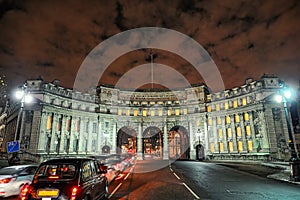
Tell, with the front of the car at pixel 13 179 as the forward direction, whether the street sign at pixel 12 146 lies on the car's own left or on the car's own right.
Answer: on the car's own left

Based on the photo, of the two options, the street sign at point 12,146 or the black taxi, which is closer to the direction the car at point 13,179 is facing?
the street sign

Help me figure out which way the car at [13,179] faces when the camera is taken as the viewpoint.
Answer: facing away from the viewer and to the right of the viewer

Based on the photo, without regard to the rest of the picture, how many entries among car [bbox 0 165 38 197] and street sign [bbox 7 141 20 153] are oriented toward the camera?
1

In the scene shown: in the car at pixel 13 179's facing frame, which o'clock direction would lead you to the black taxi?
The black taxi is roughly at 4 o'clock from the car.

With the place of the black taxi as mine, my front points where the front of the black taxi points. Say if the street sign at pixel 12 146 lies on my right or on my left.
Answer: on my left

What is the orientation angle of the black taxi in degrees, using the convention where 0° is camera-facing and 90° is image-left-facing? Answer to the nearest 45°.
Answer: approximately 225°

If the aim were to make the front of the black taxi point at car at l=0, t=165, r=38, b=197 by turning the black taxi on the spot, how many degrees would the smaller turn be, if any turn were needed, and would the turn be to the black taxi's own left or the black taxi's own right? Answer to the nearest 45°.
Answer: approximately 90° to the black taxi's own left

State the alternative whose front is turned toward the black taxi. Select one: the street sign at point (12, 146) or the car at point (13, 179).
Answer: the street sign

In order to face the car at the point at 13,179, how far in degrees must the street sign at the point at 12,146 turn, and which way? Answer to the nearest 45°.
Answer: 0° — it already faces it
